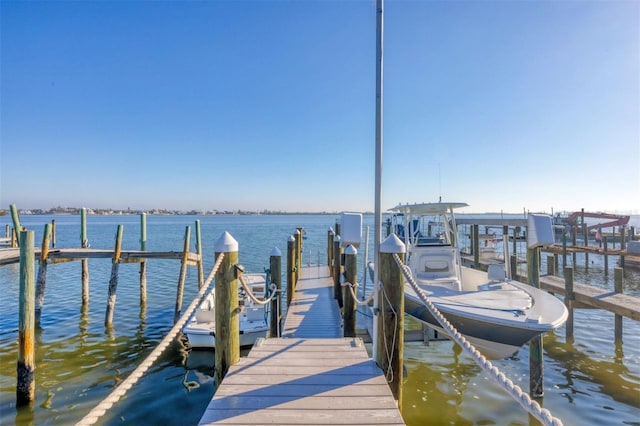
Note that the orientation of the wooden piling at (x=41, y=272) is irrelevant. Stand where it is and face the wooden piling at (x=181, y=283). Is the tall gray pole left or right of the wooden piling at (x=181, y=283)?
right

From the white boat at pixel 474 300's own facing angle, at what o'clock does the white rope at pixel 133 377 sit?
The white rope is roughly at 2 o'clock from the white boat.

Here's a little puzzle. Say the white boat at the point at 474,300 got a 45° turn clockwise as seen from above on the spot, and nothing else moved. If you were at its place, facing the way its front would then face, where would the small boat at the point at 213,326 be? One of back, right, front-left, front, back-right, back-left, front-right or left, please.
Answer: right

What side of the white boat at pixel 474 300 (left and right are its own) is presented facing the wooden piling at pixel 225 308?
right

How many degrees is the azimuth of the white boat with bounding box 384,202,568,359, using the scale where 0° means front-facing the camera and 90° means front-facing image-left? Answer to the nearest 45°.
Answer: approximately 315°

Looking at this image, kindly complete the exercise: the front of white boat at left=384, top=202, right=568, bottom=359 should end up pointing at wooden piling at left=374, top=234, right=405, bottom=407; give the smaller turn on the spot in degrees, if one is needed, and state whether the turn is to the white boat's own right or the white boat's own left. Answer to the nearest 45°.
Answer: approximately 45° to the white boat's own right

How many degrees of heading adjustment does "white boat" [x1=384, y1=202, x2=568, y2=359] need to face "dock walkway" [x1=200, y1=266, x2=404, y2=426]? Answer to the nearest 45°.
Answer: approximately 45° to its right

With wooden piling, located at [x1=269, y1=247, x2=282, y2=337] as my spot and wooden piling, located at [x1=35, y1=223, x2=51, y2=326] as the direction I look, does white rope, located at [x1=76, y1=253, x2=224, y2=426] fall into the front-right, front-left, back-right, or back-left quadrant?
back-left

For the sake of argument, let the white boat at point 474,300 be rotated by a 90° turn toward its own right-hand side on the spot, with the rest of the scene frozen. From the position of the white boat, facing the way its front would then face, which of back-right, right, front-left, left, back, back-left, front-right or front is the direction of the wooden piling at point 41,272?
front-right

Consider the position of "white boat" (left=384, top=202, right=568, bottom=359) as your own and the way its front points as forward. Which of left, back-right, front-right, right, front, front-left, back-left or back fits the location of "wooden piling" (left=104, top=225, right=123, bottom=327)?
back-right

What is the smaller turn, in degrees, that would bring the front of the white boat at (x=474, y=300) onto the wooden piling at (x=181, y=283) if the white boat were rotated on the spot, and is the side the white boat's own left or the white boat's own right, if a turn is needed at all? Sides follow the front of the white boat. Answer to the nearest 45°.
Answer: approximately 135° to the white boat's own right
